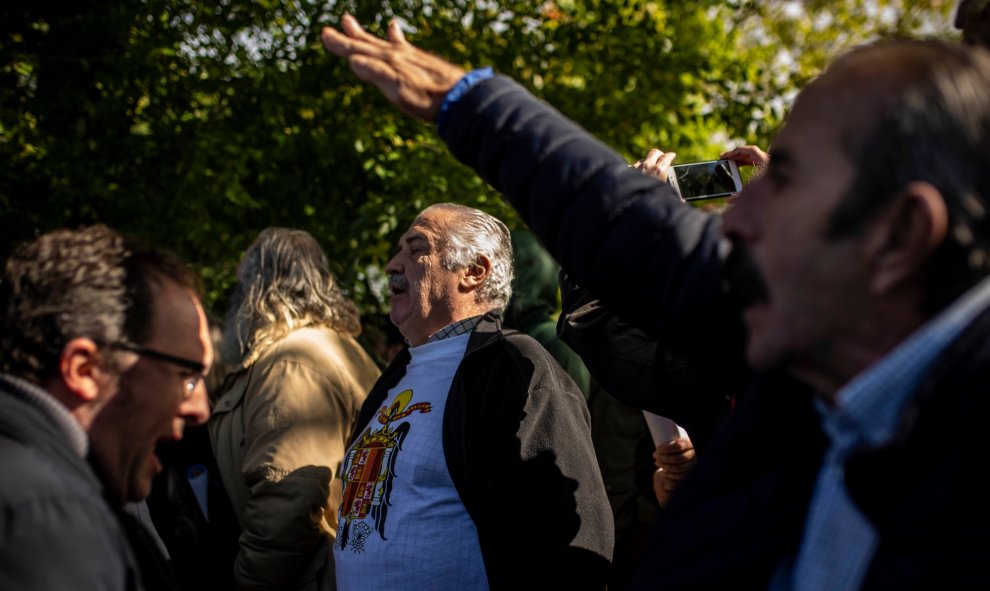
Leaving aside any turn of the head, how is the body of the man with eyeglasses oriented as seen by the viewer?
to the viewer's right

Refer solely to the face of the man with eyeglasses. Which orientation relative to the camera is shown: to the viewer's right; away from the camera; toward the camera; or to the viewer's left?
to the viewer's right

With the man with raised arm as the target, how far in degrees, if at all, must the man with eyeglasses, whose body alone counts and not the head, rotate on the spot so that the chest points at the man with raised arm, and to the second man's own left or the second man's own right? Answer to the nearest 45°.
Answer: approximately 45° to the second man's own right

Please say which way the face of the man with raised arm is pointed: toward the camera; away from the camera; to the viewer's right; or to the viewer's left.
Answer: to the viewer's left
